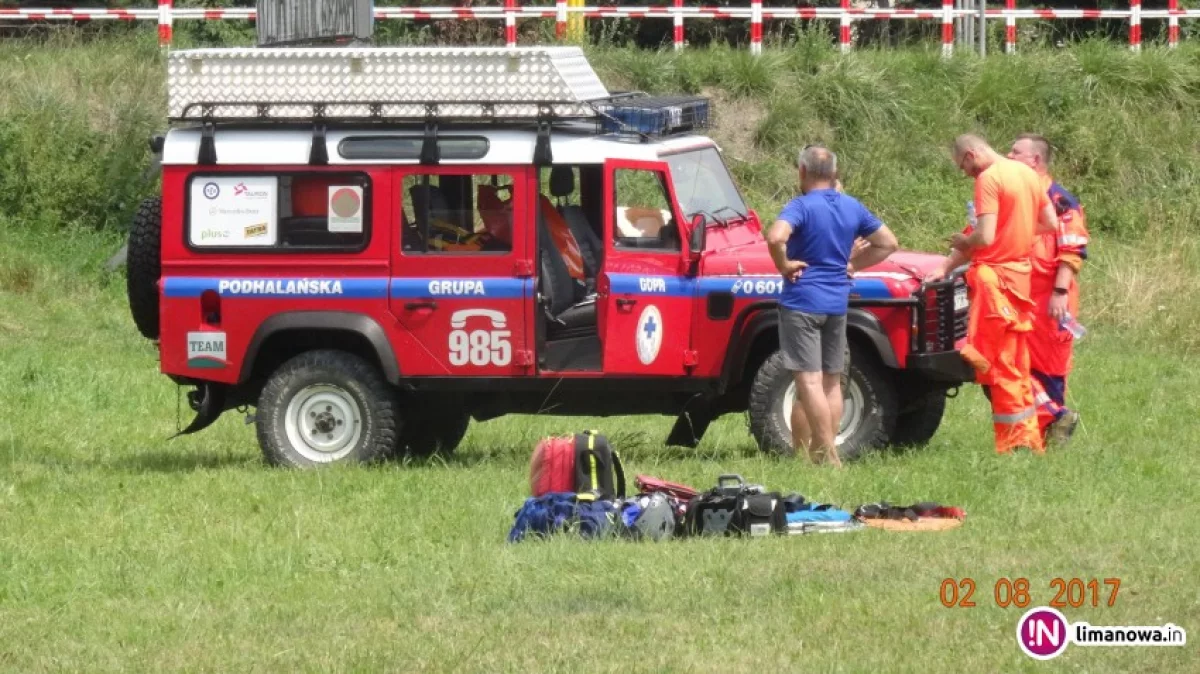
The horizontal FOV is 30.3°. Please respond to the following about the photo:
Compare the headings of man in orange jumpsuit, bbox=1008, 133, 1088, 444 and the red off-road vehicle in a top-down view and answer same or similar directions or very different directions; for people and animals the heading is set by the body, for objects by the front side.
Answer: very different directions

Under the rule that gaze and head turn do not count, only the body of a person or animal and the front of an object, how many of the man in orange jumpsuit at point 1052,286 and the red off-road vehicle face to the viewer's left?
1

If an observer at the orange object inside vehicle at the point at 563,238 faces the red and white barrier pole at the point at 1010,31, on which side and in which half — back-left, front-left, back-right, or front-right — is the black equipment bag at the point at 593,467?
back-right

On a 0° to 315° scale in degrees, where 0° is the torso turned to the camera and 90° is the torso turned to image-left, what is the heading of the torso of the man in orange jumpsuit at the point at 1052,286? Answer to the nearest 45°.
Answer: approximately 90°

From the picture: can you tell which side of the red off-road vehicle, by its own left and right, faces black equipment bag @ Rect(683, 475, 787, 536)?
right

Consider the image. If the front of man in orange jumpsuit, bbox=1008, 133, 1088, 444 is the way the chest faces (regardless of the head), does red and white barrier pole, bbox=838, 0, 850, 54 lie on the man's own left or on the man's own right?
on the man's own right

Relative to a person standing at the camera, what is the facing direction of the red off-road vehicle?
facing to the right of the viewer

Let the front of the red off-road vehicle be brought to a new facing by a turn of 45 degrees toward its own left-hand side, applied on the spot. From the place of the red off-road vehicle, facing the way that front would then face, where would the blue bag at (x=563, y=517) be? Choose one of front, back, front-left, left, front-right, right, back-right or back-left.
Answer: back-right

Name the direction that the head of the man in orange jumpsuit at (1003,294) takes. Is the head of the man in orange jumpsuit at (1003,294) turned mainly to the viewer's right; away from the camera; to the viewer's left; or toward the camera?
to the viewer's left

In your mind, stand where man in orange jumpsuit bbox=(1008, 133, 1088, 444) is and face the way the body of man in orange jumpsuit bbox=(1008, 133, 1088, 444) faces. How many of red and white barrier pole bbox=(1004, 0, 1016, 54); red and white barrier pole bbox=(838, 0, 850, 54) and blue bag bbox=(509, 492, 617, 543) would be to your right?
2
